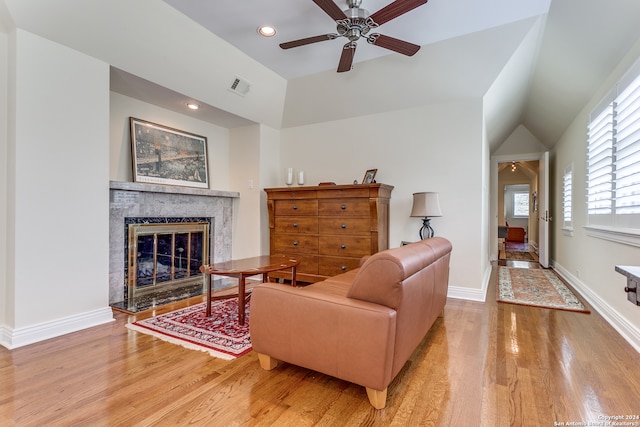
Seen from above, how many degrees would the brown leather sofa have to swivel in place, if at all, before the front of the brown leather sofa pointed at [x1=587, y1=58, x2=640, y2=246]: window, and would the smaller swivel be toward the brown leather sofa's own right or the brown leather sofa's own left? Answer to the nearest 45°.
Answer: approximately 90° to the brown leather sofa's own right

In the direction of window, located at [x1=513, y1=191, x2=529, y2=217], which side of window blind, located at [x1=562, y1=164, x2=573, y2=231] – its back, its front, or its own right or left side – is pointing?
right

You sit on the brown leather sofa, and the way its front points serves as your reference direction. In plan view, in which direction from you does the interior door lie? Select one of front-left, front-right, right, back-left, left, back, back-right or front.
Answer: right

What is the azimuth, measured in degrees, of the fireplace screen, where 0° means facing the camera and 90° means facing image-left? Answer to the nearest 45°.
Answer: approximately 315°

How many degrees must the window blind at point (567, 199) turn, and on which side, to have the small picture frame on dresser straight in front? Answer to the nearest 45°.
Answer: approximately 45° to its left

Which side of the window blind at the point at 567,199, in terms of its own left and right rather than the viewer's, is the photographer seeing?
left

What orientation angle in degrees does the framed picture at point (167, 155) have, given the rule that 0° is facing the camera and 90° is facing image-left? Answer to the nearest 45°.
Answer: approximately 315°

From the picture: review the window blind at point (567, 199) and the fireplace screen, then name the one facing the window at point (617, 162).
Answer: the fireplace screen

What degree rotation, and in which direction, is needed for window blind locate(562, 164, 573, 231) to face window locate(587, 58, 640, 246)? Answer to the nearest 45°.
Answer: approximately 90° to its left

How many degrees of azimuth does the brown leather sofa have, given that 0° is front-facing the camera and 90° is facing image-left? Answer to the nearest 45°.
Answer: approximately 135°

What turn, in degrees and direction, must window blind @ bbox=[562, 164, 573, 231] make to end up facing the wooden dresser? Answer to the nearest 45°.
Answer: approximately 45° to its left

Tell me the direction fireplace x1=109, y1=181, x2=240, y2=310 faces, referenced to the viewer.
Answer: facing the viewer and to the right of the viewer

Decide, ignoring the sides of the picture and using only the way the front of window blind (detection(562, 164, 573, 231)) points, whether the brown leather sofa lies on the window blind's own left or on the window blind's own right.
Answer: on the window blind's own left
